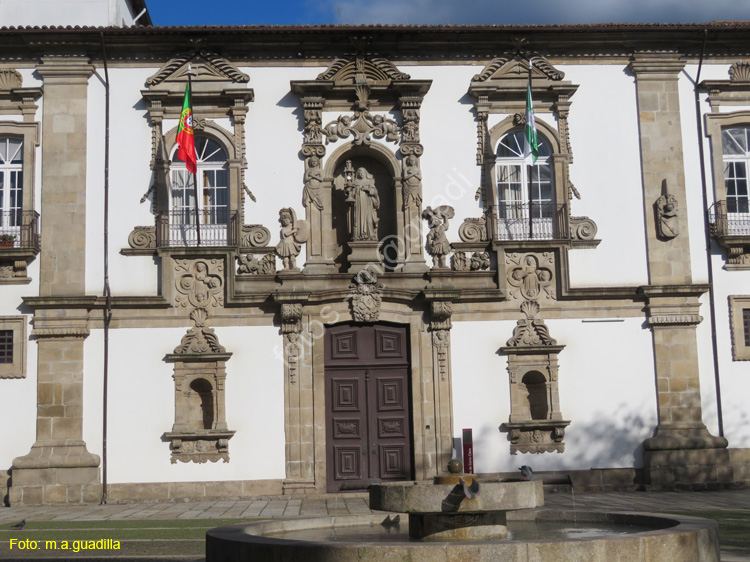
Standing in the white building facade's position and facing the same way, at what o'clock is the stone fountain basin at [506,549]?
The stone fountain basin is roughly at 12 o'clock from the white building facade.

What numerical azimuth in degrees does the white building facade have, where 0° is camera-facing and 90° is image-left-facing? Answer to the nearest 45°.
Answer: approximately 0°

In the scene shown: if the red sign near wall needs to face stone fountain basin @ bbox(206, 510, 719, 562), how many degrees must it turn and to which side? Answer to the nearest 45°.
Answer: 0° — it already faces it

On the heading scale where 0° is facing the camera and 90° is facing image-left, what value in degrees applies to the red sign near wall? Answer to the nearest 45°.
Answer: approximately 0°
